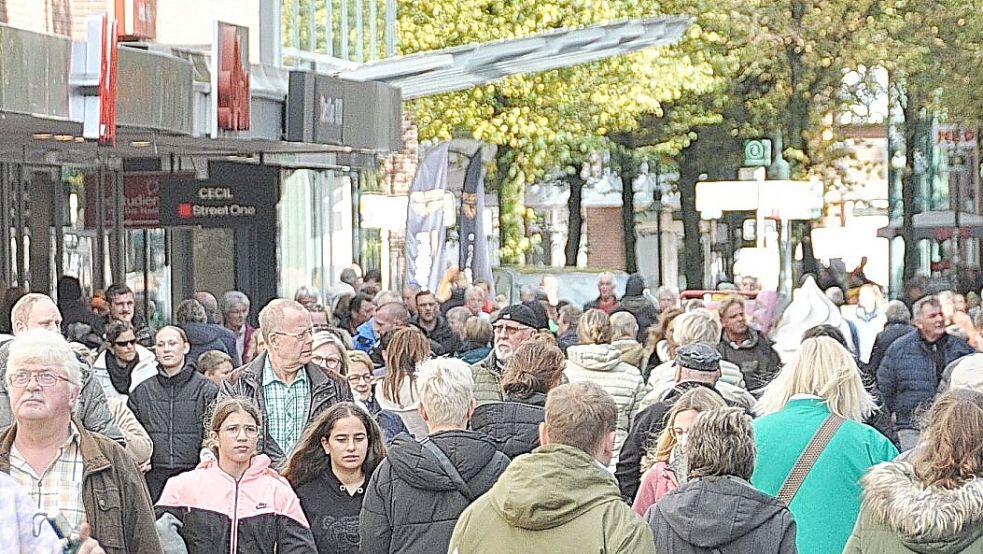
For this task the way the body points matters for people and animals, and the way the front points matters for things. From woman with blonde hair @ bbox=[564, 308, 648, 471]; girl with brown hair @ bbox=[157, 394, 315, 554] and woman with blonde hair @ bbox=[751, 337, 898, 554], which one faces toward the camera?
the girl with brown hair

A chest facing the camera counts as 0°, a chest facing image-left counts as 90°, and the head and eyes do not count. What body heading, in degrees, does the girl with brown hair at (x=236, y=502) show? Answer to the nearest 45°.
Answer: approximately 0°

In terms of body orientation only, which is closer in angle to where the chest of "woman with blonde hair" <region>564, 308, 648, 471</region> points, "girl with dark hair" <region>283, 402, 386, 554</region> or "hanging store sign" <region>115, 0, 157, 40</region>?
the hanging store sign

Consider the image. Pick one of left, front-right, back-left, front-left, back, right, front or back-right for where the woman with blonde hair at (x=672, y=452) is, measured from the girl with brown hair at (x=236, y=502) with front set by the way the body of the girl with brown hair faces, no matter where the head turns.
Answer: left

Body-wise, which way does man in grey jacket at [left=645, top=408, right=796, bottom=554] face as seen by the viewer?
away from the camera

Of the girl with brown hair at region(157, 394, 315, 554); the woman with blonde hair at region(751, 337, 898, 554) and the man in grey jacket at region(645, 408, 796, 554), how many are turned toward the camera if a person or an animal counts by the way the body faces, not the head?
1

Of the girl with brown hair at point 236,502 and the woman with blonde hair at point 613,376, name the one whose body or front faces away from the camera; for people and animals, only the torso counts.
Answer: the woman with blonde hair

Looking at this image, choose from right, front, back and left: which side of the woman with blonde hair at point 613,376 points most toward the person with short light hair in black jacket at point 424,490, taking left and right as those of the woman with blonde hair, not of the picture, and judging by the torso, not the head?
back

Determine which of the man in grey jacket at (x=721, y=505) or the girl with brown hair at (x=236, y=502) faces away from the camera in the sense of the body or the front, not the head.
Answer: the man in grey jacket

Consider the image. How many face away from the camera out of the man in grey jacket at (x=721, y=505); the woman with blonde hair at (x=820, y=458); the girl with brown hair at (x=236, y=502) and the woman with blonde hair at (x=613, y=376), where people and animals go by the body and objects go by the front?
3

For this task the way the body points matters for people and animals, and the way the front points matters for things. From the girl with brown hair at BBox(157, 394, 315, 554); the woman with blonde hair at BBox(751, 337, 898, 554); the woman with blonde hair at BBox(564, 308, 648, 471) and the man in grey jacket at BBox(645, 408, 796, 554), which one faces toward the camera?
the girl with brown hair

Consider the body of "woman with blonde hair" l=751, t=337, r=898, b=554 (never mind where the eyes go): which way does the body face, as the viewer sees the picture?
away from the camera

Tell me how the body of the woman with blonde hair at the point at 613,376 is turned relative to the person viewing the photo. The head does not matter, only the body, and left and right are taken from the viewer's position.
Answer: facing away from the viewer

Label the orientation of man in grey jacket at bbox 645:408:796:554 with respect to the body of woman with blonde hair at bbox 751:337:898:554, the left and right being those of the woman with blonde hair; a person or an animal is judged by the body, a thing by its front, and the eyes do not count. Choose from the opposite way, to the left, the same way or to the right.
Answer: the same way

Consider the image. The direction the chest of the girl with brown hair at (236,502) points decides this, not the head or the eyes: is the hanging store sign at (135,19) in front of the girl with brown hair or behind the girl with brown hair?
behind

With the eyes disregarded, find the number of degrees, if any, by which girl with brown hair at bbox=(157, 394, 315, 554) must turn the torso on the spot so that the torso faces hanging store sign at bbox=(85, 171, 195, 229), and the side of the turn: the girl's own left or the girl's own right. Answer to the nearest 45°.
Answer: approximately 180°

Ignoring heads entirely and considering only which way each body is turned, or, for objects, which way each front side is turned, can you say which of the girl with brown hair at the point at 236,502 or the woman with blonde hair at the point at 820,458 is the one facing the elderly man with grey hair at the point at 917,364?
the woman with blonde hair

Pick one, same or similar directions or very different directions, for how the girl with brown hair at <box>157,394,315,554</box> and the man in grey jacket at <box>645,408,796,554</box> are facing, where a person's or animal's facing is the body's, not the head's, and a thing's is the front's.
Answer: very different directions

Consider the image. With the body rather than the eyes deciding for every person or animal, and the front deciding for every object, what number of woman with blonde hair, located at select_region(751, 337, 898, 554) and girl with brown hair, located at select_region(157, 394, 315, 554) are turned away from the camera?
1
